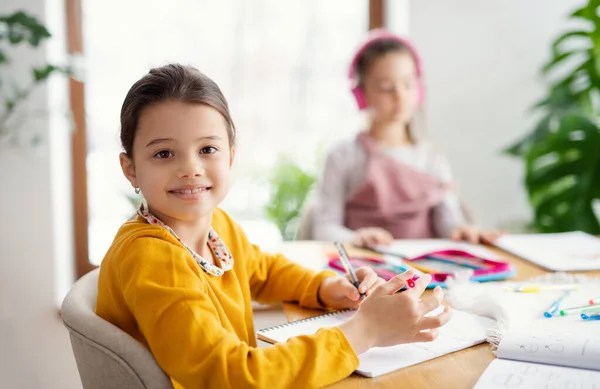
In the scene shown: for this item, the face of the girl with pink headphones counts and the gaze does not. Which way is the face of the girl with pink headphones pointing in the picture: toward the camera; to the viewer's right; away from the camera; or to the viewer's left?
toward the camera

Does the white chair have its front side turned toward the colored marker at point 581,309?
yes

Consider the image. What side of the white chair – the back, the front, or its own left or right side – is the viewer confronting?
right

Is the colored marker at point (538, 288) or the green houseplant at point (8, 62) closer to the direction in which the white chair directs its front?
the colored marker

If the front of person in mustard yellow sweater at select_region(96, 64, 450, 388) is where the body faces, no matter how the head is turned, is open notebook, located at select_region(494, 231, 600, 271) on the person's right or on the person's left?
on the person's left

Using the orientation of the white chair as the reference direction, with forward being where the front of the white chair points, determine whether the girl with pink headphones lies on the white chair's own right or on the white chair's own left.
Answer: on the white chair's own left

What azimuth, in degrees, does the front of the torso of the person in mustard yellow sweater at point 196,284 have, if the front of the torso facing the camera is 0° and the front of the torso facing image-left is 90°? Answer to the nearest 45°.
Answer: approximately 315°

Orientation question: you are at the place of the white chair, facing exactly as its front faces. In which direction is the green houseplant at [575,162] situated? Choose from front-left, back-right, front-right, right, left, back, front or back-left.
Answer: front-left

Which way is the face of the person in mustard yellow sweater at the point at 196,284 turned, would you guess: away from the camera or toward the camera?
toward the camera
